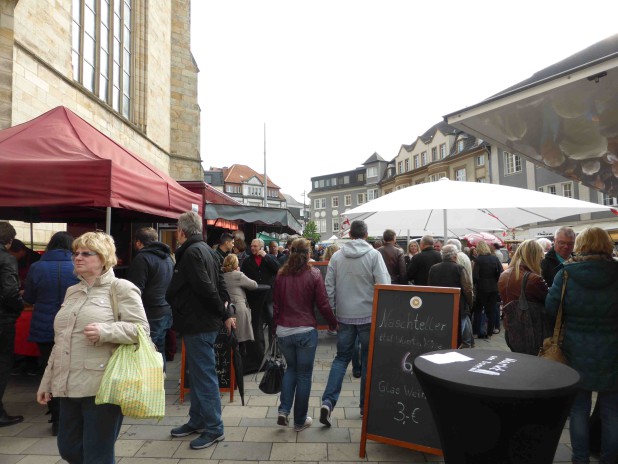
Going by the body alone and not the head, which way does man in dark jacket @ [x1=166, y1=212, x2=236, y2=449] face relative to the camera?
to the viewer's left

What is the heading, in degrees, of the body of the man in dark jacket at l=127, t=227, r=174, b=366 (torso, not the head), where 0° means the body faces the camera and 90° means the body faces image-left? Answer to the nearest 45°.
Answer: approximately 135°

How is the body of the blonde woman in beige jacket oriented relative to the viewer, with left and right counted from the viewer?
facing the viewer and to the left of the viewer

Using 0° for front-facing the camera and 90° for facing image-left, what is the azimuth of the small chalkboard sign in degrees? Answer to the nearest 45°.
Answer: approximately 0°

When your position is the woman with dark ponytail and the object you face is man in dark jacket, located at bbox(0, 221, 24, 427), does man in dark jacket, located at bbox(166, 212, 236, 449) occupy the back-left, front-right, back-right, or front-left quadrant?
front-left

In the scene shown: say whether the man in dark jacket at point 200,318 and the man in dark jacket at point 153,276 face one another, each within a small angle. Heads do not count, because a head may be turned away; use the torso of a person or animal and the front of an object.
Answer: no

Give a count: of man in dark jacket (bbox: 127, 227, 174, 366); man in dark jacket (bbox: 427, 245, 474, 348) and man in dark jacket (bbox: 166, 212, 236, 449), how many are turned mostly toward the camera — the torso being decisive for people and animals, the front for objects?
0

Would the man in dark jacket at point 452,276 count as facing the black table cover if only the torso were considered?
no

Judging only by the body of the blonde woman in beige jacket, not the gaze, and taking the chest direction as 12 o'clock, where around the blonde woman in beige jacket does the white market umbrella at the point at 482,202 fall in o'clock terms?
The white market umbrella is roughly at 7 o'clock from the blonde woman in beige jacket.

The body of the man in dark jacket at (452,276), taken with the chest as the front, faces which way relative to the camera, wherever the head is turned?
away from the camera

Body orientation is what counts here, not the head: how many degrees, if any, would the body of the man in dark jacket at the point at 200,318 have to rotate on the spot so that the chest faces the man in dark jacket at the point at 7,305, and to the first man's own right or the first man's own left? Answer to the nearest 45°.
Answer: approximately 45° to the first man's own right

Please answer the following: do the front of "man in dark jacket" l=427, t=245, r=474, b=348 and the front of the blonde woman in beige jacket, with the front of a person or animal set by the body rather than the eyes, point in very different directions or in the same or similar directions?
very different directions

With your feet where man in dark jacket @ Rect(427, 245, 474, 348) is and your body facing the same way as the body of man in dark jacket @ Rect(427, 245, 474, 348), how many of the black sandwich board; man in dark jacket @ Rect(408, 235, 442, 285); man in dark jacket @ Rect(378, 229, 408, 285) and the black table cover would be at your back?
2
